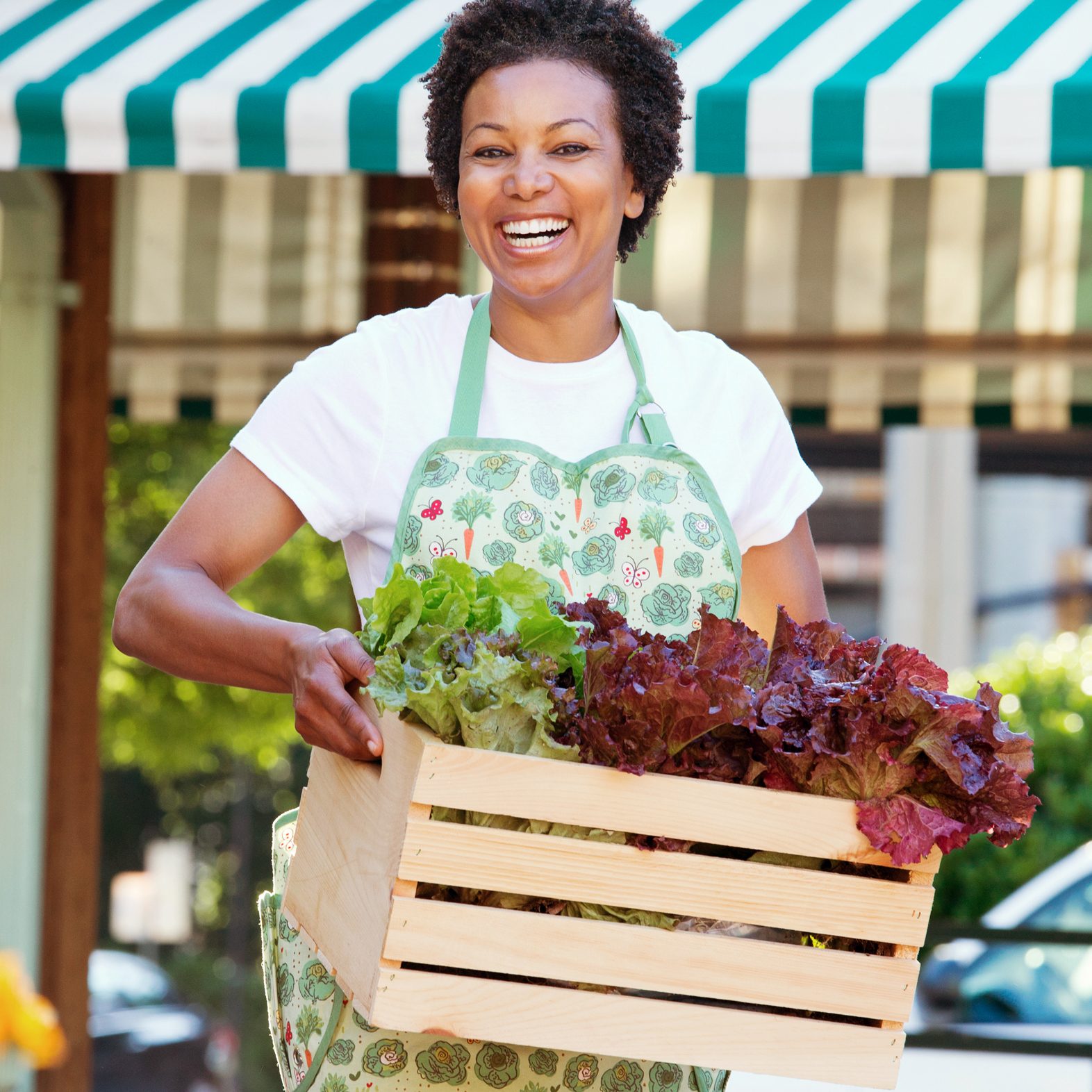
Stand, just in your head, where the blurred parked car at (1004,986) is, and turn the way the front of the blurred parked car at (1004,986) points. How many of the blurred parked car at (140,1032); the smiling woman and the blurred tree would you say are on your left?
1

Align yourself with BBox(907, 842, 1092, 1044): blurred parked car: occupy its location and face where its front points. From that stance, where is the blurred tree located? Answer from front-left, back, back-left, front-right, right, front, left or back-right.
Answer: front-right

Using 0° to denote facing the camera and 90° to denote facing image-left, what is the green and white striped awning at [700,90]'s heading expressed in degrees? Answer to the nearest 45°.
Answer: approximately 0°

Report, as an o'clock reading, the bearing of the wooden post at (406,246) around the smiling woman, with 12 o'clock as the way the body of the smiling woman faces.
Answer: The wooden post is roughly at 6 o'clock from the smiling woman.

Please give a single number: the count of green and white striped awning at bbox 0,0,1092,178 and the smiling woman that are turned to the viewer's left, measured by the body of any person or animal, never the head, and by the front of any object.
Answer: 0

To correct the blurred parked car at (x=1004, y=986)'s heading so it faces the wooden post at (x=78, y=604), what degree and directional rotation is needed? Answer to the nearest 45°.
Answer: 0° — it already faces it

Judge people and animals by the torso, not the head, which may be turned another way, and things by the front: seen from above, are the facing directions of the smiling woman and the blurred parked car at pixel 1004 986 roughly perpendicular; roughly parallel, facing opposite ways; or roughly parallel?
roughly perpendicular

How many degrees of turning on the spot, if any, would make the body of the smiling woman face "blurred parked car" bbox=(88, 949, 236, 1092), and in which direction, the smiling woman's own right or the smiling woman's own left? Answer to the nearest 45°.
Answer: approximately 180°

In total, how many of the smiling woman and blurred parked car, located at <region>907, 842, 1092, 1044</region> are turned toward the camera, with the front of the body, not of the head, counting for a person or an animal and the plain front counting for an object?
1

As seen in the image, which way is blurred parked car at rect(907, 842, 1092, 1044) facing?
to the viewer's left
